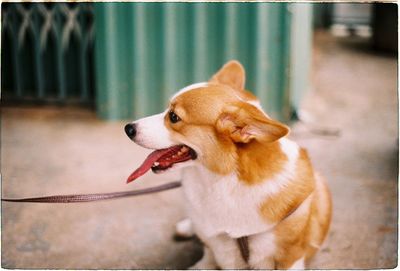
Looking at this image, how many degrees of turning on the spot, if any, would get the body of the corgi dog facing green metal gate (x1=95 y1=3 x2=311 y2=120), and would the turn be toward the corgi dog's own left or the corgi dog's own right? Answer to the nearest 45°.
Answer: approximately 135° to the corgi dog's own right

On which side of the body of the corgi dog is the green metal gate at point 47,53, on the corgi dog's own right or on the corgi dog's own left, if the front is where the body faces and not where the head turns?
on the corgi dog's own right

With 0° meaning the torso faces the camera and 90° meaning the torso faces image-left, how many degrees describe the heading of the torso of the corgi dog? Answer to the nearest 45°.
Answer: approximately 45°

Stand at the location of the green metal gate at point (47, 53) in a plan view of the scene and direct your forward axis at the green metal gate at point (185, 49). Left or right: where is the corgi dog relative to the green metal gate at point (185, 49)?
right
